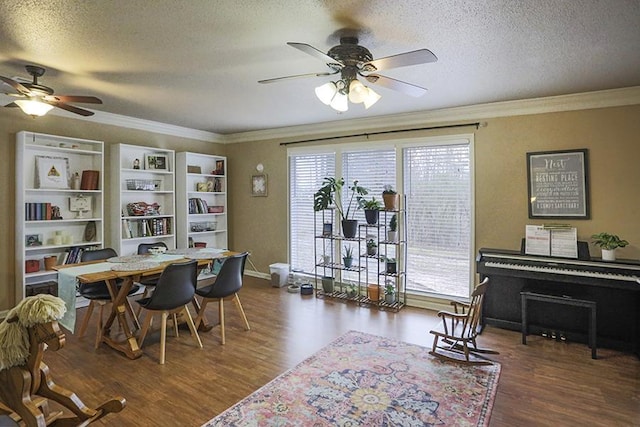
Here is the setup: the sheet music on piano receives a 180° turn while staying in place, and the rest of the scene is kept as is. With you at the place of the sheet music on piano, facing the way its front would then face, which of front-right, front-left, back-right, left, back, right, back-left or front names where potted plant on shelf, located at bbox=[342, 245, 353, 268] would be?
left

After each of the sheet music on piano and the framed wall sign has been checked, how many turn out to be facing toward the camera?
2

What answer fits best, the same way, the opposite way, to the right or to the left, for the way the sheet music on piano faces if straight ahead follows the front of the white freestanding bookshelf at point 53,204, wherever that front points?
to the right

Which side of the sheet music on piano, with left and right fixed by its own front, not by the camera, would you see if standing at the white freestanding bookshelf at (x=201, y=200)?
right

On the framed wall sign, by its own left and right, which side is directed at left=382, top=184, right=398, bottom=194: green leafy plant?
right

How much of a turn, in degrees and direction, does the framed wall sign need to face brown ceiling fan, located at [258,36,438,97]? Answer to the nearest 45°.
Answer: approximately 45° to its right

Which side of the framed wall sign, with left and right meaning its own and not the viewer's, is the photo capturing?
front

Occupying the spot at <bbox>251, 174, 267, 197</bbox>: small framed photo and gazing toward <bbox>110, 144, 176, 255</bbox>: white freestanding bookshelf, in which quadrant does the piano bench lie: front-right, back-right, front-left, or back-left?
back-left

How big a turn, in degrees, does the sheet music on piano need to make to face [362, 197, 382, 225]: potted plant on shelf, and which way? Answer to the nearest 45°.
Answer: approximately 90° to its right

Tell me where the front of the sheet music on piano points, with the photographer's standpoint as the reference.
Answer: facing the viewer

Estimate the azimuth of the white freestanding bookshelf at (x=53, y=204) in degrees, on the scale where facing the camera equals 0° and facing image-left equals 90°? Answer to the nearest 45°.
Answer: approximately 315°

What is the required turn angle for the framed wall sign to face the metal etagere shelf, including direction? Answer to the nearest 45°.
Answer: approximately 90° to its right

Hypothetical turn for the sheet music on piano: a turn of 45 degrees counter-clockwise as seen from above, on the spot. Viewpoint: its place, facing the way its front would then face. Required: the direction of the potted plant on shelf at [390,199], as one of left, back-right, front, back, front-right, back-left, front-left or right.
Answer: back-right
